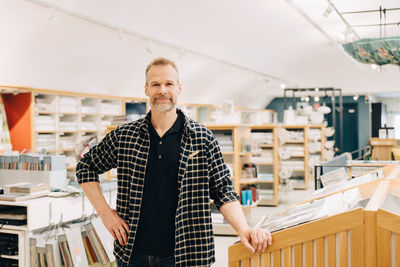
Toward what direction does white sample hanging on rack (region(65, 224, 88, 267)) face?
toward the camera

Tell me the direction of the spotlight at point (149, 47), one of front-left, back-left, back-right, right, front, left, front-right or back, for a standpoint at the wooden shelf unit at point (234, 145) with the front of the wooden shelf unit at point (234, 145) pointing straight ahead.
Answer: right

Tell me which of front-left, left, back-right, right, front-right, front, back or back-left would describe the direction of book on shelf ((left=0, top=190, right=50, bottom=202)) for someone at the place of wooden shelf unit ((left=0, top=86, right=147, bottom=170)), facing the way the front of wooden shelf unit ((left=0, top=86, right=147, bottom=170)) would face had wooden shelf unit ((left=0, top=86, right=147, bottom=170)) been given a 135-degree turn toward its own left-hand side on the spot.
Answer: back

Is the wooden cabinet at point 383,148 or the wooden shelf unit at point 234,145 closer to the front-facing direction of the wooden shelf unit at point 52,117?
the wooden shelf unit

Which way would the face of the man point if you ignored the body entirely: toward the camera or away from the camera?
toward the camera

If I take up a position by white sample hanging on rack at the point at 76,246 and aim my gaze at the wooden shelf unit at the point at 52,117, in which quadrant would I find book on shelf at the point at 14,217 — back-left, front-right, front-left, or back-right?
front-left

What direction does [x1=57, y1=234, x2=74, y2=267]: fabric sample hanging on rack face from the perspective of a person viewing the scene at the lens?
facing the viewer

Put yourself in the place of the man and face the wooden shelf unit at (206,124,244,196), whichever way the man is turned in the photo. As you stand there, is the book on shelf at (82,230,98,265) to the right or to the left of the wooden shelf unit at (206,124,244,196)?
left
